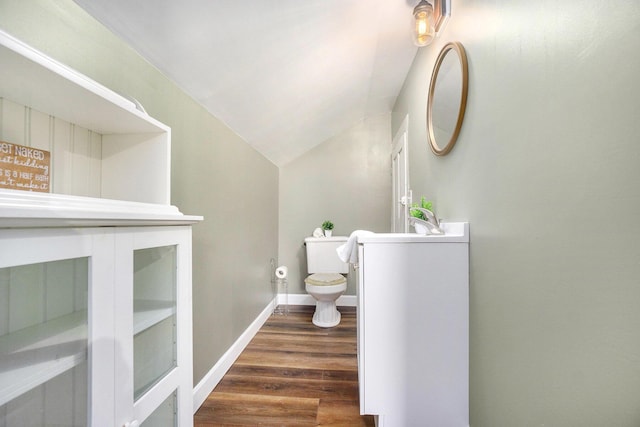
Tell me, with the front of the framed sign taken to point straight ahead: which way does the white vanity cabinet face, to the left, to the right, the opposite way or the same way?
the opposite way

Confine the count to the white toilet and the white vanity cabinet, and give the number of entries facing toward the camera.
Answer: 1

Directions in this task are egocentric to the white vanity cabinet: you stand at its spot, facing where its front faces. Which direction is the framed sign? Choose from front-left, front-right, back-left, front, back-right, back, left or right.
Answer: front-left

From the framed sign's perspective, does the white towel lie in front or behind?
in front

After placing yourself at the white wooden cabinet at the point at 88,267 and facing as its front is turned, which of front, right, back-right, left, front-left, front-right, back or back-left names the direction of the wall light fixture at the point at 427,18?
front-left

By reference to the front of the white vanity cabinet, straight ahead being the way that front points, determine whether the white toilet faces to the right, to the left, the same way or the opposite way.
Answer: to the left

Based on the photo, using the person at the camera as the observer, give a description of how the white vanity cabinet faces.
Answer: facing to the left of the viewer

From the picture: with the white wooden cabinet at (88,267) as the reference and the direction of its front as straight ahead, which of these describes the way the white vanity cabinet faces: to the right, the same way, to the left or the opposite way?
the opposite way

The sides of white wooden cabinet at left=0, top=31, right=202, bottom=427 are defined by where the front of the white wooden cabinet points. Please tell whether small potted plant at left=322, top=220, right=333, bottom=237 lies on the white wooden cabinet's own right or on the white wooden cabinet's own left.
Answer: on the white wooden cabinet's own left
